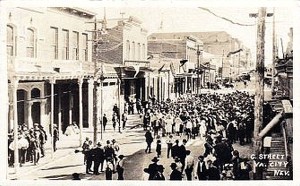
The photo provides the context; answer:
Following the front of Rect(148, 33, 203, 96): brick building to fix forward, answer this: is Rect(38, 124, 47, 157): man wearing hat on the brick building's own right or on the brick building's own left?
on the brick building's own right

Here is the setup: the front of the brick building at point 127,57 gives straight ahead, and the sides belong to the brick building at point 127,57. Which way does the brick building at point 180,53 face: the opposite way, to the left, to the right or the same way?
the same way

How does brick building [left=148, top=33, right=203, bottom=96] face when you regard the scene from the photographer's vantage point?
facing the viewer and to the right of the viewer
